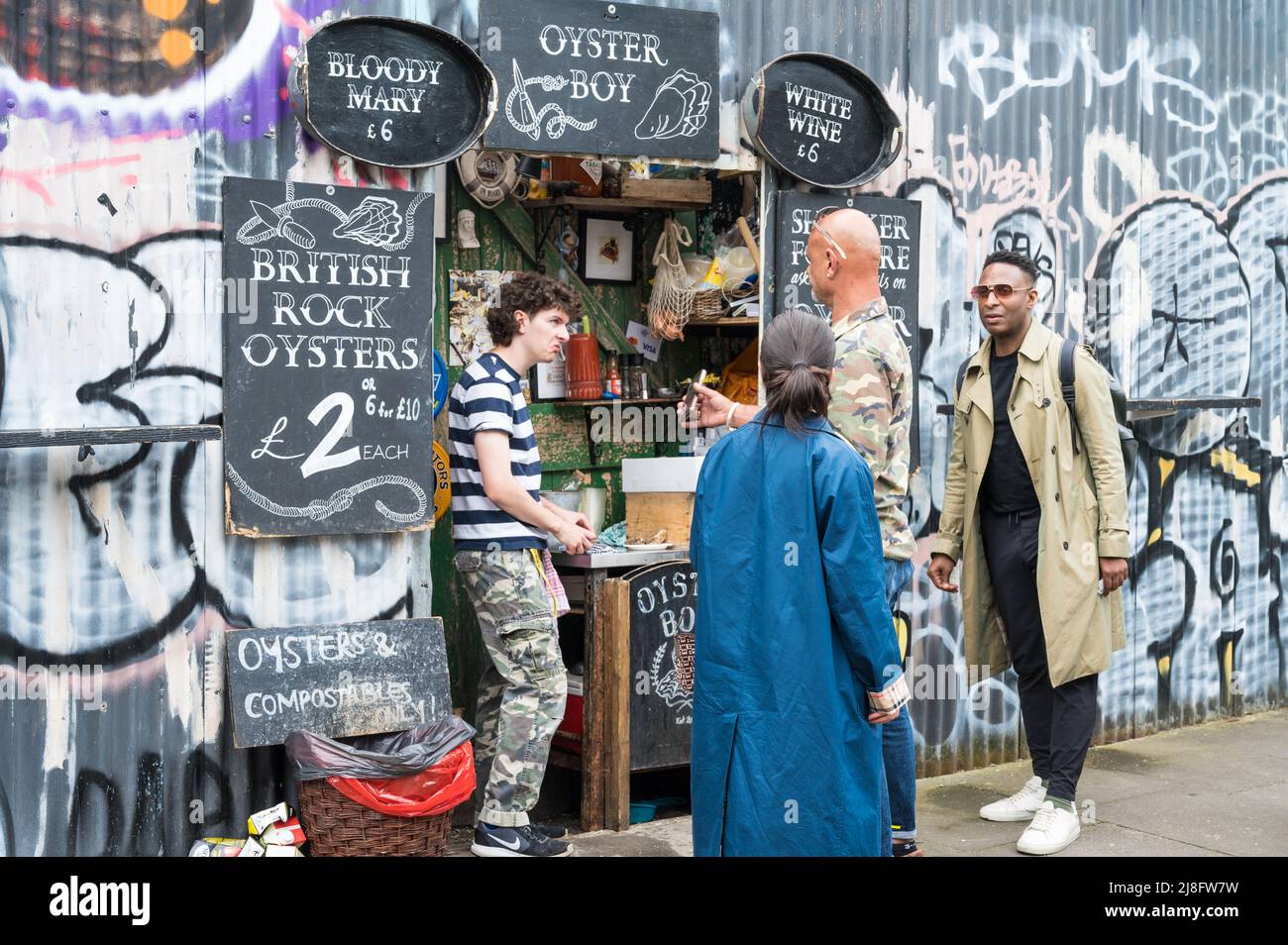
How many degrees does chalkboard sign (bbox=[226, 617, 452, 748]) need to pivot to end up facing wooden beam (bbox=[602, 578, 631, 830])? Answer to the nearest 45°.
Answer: approximately 135° to its left

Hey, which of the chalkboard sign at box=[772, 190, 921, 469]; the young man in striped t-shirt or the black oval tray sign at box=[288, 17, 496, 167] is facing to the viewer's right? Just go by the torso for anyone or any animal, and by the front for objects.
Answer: the young man in striped t-shirt

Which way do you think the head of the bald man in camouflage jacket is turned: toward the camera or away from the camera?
away from the camera

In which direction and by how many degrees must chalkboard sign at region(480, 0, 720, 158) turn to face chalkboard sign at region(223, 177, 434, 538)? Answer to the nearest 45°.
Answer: approximately 45° to its right

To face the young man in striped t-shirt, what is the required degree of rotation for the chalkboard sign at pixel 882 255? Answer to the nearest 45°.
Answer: approximately 45° to its right

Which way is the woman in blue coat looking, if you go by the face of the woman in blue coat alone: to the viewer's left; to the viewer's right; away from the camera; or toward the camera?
away from the camera

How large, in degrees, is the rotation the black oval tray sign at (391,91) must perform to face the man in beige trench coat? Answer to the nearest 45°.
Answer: approximately 90° to its left

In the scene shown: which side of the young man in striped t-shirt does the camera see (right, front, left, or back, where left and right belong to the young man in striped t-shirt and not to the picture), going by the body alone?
right

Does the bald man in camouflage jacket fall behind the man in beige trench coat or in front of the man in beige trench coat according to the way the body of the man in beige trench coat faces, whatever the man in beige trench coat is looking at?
in front

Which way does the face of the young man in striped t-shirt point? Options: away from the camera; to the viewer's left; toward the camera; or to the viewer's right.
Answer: to the viewer's right

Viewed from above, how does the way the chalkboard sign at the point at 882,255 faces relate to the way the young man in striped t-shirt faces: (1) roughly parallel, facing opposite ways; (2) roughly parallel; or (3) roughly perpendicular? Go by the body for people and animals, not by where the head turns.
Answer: roughly perpendicular

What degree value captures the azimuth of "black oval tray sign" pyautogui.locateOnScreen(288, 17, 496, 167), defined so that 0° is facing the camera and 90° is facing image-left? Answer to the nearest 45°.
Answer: approximately 0°

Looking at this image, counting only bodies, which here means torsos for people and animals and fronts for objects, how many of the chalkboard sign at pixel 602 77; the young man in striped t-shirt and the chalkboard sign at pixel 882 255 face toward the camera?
2
